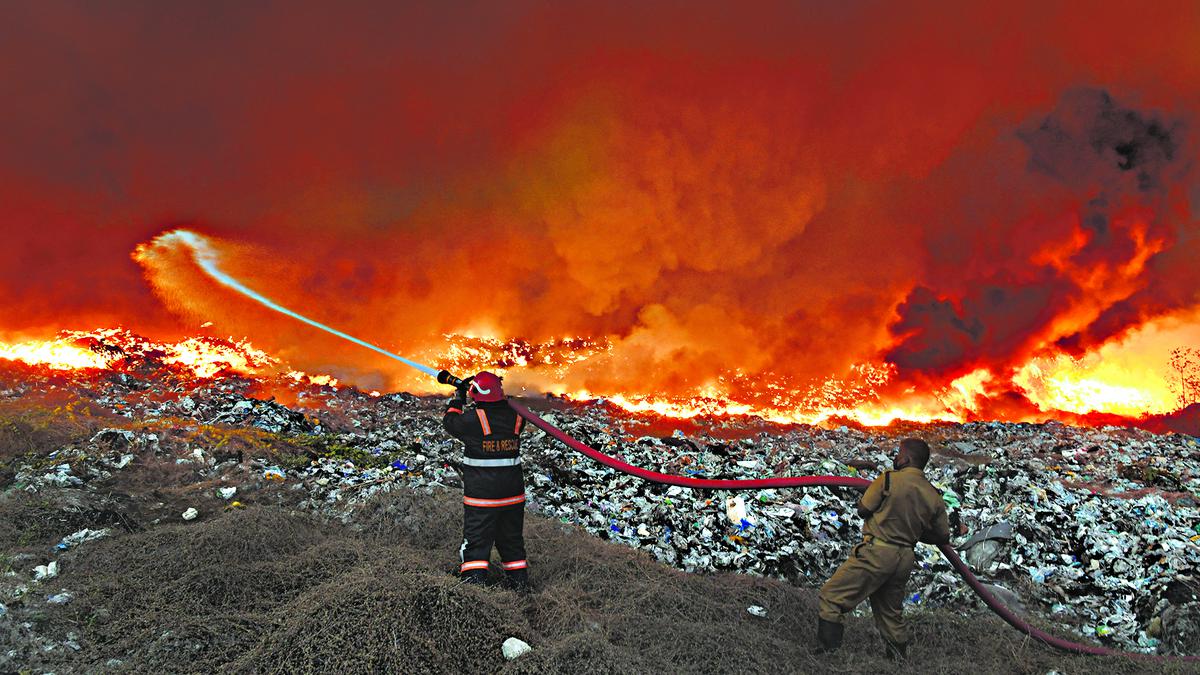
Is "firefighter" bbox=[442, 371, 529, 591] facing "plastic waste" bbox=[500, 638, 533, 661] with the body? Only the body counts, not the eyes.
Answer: no

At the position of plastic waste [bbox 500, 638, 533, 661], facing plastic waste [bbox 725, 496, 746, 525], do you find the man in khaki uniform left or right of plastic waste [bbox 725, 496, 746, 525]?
right

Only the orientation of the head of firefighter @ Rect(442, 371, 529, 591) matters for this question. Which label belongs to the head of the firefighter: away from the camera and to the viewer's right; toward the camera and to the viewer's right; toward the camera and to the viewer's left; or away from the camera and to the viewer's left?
away from the camera and to the viewer's left

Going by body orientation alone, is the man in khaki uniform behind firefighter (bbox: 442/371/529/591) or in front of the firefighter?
behind

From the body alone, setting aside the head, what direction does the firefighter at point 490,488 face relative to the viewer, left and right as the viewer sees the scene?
facing away from the viewer and to the left of the viewer

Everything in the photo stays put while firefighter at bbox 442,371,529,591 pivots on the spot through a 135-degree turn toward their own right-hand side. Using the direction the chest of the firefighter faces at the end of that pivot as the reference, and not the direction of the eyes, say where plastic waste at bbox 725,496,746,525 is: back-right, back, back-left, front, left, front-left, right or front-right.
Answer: front-left
